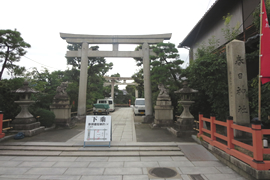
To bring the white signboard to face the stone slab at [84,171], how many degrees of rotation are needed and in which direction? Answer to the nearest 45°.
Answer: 0° — it already faces it

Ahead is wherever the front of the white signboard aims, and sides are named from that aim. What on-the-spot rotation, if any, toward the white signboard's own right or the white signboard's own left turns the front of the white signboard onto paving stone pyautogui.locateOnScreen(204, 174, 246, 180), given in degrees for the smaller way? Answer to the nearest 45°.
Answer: approximately 45° to the white signboard's own left

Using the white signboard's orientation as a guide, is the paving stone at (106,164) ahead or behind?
ahead

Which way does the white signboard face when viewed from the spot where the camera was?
facing the viewer

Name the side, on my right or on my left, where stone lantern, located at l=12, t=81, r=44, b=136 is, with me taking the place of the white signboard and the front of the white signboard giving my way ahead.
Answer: on my right

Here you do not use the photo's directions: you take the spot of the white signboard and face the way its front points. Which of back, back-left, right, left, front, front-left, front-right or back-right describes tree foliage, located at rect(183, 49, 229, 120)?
left

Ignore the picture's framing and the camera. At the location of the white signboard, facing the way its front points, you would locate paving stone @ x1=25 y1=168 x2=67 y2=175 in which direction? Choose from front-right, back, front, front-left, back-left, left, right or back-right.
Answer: front-right

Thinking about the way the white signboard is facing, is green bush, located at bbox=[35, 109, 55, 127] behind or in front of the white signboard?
behind

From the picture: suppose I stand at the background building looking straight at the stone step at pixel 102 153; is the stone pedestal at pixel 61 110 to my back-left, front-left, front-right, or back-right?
front-right

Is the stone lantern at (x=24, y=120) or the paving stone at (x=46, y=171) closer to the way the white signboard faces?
the paving stone

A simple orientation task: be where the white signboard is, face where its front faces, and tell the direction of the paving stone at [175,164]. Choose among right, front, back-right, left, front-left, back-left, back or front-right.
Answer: front-left

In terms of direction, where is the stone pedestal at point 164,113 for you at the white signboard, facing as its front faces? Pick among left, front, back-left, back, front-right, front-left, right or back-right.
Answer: back-left

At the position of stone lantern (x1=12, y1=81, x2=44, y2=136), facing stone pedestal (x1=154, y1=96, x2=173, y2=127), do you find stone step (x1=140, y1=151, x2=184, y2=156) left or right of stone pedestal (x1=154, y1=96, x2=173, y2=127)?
right

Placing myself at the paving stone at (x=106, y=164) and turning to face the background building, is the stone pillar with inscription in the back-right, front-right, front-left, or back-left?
front-right

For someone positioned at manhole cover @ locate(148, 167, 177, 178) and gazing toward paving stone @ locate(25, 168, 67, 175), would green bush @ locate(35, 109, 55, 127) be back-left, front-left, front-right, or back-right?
front-right
